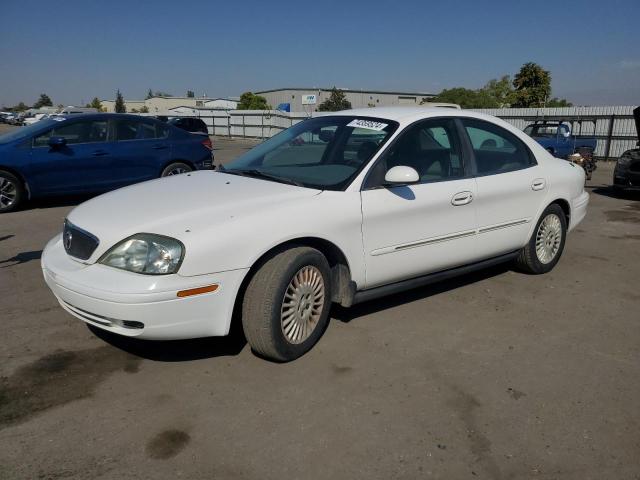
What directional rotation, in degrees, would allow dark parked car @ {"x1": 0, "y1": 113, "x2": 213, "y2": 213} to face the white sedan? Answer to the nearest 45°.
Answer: approximately 90° to its left

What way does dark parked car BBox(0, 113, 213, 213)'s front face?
to the viewer's left

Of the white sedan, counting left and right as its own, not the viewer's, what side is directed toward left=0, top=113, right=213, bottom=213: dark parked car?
right

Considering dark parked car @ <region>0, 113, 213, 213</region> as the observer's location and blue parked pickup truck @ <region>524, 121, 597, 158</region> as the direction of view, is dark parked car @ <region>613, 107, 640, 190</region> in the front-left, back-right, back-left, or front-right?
front-right

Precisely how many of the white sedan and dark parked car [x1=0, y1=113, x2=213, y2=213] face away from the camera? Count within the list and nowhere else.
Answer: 0

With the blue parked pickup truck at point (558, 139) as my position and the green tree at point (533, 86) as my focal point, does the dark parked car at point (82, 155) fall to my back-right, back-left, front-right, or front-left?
back-left

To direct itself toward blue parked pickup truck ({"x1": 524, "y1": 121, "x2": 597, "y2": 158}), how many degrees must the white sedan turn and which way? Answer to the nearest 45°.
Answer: approximately 180°

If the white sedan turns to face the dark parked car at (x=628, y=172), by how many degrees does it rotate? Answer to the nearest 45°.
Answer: approximately 180°

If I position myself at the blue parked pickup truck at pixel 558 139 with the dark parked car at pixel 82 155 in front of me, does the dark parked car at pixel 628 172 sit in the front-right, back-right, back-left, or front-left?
front-left

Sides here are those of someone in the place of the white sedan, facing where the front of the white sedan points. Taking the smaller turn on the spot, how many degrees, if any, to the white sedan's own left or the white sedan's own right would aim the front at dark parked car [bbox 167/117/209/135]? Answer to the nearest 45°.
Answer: approximately 135° to the white sedan's own right

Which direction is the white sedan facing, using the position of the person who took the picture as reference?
facing the viewer and to the left of the viewer
